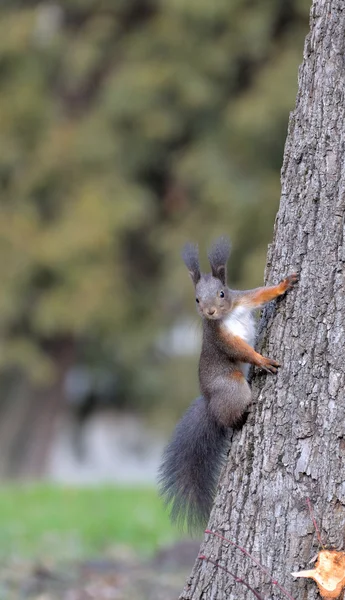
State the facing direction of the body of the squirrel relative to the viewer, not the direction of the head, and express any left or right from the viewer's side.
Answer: facing the viewer and to the right of the viewer
